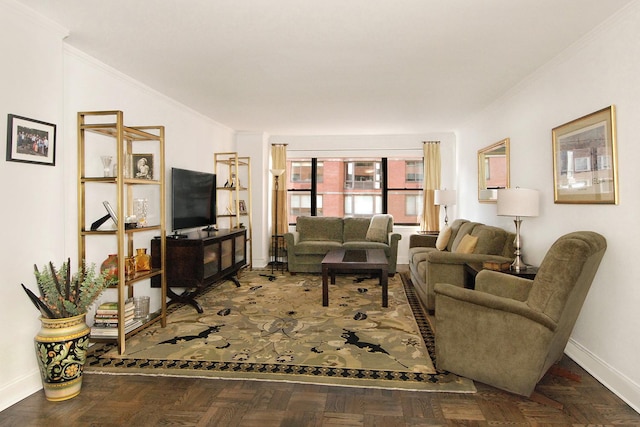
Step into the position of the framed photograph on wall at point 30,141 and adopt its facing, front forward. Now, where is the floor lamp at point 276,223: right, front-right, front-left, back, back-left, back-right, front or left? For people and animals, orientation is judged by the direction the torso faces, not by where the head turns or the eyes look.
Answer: left

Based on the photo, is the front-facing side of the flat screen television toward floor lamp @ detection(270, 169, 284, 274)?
no

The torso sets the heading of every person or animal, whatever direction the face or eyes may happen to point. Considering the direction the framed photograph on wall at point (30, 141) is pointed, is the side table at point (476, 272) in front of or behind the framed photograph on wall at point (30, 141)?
in front

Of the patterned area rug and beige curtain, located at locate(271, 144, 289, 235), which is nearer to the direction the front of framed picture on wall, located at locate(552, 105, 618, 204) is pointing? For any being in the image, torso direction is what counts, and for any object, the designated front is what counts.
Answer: the patterned area rug

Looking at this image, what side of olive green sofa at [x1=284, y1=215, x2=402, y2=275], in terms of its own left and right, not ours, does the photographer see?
front

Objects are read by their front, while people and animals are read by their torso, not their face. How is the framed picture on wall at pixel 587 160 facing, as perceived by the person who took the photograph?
facing the viewer and to the left of the viewer

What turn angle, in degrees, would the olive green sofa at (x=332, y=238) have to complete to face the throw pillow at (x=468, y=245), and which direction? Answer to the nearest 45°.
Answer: approximately 45° to its left

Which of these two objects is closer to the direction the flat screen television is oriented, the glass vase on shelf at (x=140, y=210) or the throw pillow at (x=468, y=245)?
the throw pillow

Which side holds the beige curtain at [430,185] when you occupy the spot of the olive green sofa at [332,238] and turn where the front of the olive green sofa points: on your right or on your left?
on your left

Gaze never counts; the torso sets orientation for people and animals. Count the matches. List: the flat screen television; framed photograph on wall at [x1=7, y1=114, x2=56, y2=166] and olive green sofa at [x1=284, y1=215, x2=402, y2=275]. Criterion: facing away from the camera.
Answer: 0

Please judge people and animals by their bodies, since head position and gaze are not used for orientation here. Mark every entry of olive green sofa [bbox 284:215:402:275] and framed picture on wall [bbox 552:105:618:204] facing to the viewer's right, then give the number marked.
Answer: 0

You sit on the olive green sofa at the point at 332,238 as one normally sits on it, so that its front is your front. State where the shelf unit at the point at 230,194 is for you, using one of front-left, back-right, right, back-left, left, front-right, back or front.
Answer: right

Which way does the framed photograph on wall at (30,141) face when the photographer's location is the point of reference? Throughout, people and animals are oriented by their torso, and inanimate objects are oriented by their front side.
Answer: facing the viewer and to the right of the viewer

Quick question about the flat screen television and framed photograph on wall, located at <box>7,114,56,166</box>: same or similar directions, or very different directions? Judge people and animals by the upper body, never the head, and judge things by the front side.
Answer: same or similar directions
